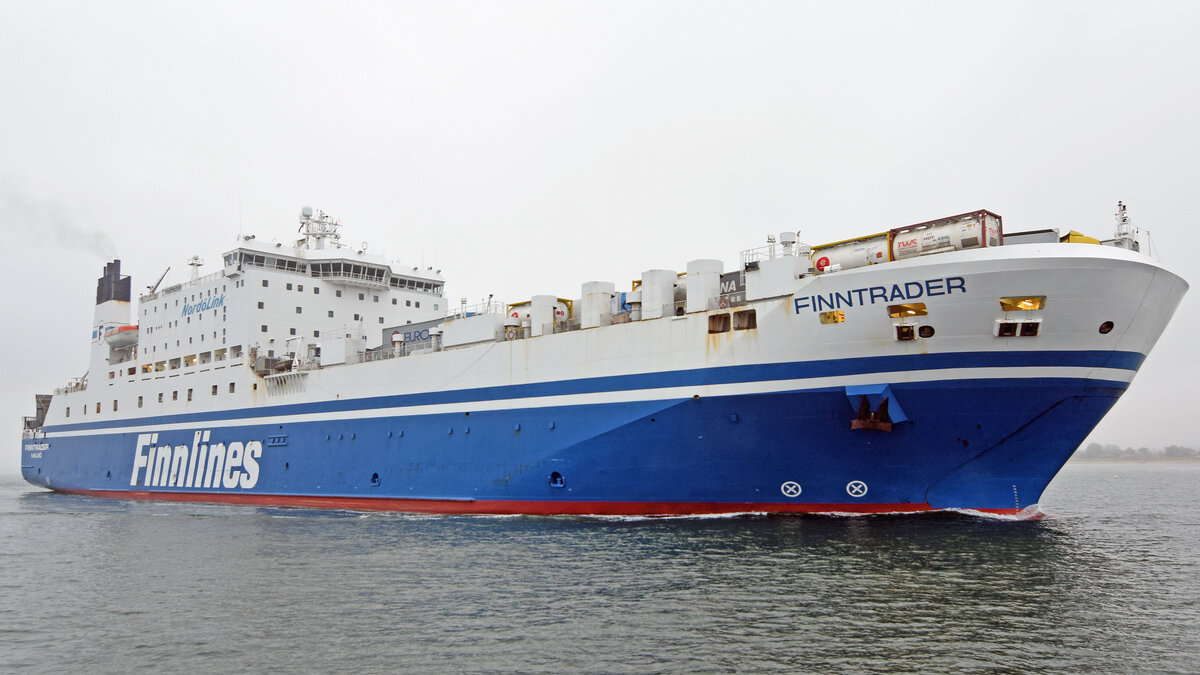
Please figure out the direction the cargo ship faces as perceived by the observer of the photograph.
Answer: facing the viewer and to the right of the viewer
